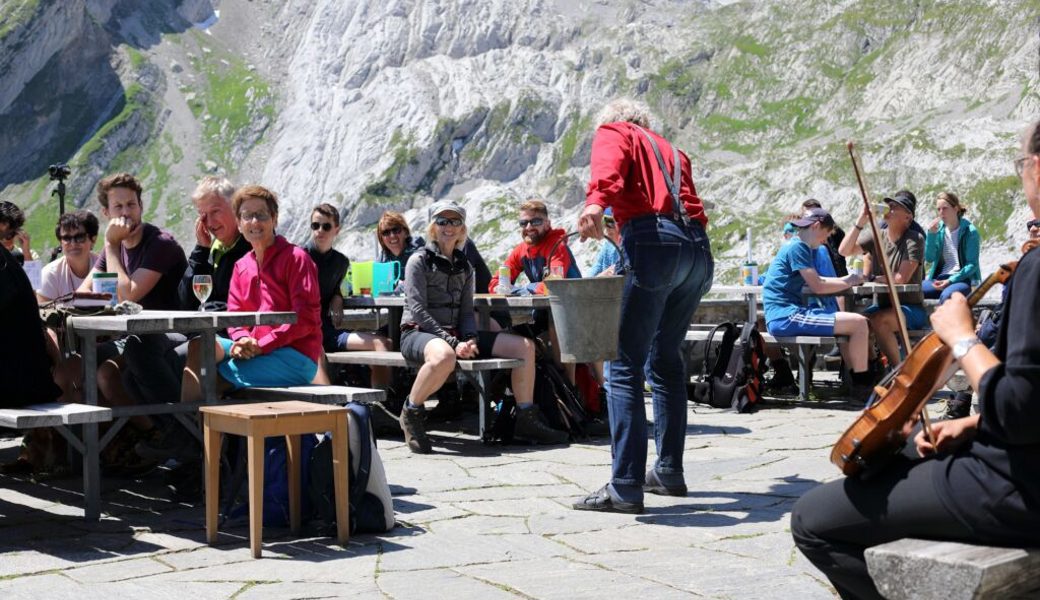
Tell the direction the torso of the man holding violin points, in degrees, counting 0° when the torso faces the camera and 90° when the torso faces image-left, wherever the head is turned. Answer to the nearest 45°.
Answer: approximately 90°

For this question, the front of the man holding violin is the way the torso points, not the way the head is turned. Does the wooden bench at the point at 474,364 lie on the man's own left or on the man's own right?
on the man's own right

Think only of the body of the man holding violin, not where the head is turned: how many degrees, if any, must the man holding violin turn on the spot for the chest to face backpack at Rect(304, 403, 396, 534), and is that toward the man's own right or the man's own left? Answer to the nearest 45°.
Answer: approximately 45° to the man's own right

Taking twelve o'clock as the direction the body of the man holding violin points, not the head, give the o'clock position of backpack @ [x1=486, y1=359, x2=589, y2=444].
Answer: The backpack is roughly at 2 o'clock from the man holding violin.

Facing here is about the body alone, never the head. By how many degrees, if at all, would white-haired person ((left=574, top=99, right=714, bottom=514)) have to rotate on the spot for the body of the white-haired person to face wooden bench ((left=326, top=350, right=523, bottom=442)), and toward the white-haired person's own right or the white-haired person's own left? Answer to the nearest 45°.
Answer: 0° — they already face it

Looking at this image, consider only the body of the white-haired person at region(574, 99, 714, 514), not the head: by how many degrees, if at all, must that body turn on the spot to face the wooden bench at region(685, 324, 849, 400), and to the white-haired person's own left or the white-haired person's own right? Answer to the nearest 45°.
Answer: approximately 45° to the white-haired person's own right

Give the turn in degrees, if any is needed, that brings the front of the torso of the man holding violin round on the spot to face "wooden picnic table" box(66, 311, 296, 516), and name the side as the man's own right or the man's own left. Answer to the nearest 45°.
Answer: approximately 45° to the man's own right

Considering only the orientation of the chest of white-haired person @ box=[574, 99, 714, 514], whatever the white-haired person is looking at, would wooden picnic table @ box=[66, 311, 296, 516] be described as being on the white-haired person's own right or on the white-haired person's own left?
on the white-haired person's own left

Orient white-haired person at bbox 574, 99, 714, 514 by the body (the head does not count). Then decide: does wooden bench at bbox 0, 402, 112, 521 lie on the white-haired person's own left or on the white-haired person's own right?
on the white-haired person's own left

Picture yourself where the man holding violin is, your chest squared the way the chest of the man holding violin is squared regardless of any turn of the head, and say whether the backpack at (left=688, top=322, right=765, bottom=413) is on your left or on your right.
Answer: on your right

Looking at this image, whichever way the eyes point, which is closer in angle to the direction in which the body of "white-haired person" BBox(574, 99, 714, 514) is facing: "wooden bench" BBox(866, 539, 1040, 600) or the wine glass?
the wine glass

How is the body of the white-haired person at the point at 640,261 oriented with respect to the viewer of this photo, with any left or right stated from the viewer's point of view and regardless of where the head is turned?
facing away from the viewer and to the left of the viewer

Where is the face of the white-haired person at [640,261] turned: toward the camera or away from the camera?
away from the camera

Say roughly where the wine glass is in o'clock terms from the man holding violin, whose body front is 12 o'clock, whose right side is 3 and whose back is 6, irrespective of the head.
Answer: The wine glass is roughly at 1 o'clock from the man holding violin.
